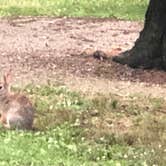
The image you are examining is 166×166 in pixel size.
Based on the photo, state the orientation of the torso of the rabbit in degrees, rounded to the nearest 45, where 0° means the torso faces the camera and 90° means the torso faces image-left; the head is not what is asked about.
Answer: approximately 90°
